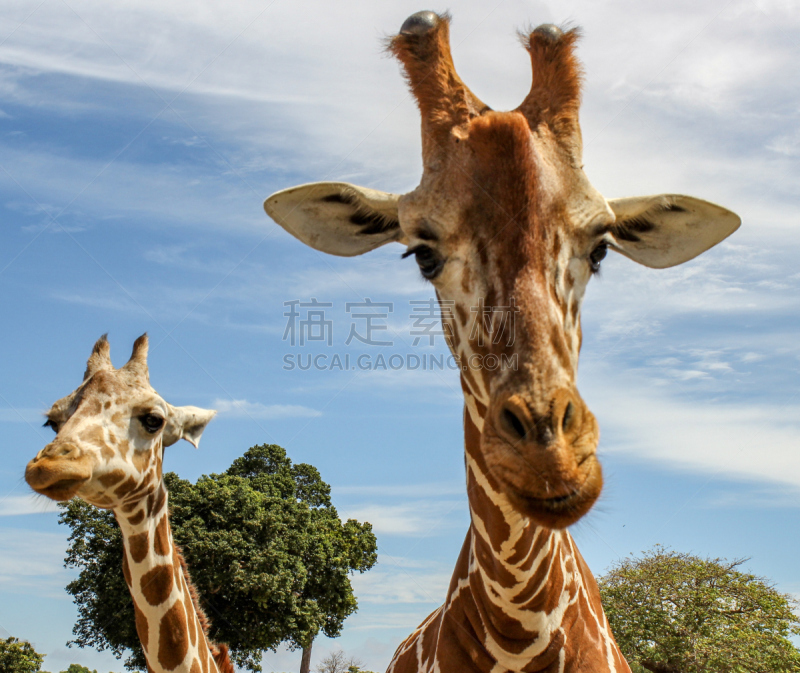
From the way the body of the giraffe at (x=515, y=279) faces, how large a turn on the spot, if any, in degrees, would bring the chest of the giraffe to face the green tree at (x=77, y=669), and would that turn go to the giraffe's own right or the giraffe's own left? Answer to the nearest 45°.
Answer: approximately 135° to the giraffe's own right

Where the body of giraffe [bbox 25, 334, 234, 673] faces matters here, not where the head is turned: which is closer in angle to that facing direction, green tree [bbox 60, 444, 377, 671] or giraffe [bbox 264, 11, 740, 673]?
the giraffe

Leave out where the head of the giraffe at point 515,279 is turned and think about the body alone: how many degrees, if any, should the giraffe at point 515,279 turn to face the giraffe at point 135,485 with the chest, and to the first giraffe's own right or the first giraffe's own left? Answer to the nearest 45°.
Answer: approximately 135° to the first giraffe's own right

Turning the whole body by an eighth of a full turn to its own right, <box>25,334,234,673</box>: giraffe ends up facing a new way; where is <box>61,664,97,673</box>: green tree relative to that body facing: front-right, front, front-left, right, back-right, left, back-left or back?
right

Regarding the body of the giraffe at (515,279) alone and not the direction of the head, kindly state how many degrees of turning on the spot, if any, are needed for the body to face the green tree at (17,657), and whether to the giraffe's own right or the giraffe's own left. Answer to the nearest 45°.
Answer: approximately 135° to the giraffe's own right

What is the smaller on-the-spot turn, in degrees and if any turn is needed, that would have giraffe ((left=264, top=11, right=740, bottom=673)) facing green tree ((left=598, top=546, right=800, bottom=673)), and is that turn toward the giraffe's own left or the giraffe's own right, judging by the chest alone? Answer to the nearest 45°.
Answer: approximately 180°

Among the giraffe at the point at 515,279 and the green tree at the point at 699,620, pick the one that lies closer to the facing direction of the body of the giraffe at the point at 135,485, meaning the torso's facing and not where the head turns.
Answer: the giraffe

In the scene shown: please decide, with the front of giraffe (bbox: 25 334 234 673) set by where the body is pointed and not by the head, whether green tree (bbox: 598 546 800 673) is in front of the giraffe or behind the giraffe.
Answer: behind

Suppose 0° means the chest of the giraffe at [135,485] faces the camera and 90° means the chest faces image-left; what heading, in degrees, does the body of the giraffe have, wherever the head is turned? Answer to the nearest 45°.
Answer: approximately 45°

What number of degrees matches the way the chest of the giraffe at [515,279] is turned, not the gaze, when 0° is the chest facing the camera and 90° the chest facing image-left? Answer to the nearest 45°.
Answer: approximately 0°

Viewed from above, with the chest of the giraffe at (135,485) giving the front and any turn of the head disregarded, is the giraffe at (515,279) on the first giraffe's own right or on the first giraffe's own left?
on the first giraffe's own left
